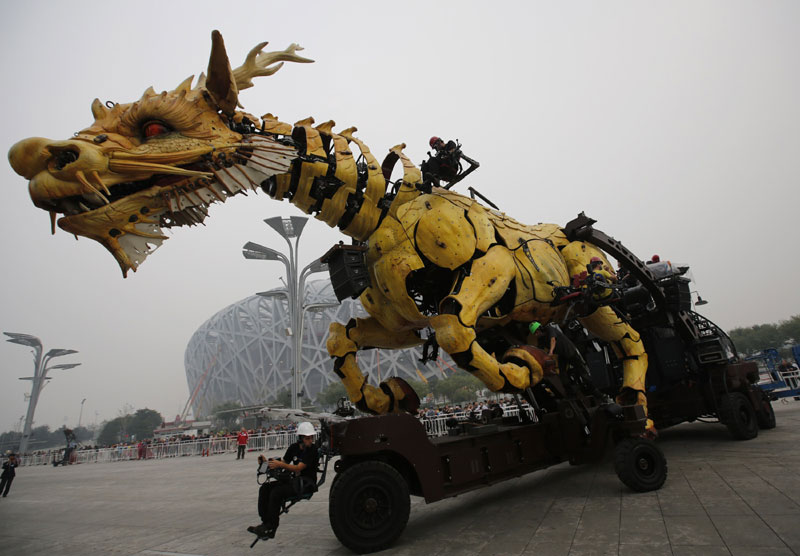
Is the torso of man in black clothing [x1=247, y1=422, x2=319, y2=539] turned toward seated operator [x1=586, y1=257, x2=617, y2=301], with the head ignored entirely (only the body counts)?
no

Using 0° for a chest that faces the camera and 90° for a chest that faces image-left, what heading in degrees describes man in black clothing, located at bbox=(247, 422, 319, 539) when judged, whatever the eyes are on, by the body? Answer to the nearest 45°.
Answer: approximately 90°

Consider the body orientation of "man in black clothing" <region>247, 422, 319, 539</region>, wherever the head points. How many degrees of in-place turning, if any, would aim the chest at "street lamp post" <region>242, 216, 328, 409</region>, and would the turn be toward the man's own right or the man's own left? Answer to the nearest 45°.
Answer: approximately 90° to the man's own right

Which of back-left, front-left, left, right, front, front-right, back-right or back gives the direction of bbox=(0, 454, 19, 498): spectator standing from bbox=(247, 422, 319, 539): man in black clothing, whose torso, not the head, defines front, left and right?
front-right

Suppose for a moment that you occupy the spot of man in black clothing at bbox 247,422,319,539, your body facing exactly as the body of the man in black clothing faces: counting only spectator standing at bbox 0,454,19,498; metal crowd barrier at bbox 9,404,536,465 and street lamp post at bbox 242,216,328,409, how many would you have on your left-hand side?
0

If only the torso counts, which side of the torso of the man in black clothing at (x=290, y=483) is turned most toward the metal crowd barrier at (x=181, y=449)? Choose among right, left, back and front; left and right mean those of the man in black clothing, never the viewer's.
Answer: right
